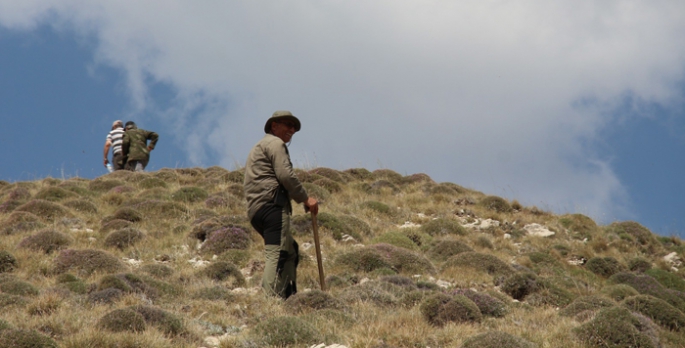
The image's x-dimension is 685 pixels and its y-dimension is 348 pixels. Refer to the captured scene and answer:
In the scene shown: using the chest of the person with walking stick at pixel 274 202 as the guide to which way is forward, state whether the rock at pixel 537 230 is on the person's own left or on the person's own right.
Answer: on the person's own left

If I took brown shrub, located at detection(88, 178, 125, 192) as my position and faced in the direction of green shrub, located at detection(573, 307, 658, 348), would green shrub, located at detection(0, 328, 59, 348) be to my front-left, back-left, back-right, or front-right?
front-right

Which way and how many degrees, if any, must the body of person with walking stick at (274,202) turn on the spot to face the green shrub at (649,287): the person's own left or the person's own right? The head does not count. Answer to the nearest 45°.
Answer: approximately 45° to the person's own left

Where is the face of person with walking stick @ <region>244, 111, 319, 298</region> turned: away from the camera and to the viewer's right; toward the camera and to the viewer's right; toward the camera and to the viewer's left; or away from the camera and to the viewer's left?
toward the camera and to the viewer's right

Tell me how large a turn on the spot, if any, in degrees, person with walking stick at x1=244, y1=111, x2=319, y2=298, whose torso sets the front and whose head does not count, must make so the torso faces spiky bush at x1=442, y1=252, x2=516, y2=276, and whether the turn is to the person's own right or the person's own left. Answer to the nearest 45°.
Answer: approximately 45° to the person's own left

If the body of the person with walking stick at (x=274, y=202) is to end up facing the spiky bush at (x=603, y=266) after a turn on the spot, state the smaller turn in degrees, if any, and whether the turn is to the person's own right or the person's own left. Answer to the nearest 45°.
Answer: approximately 45° to the person's own left
